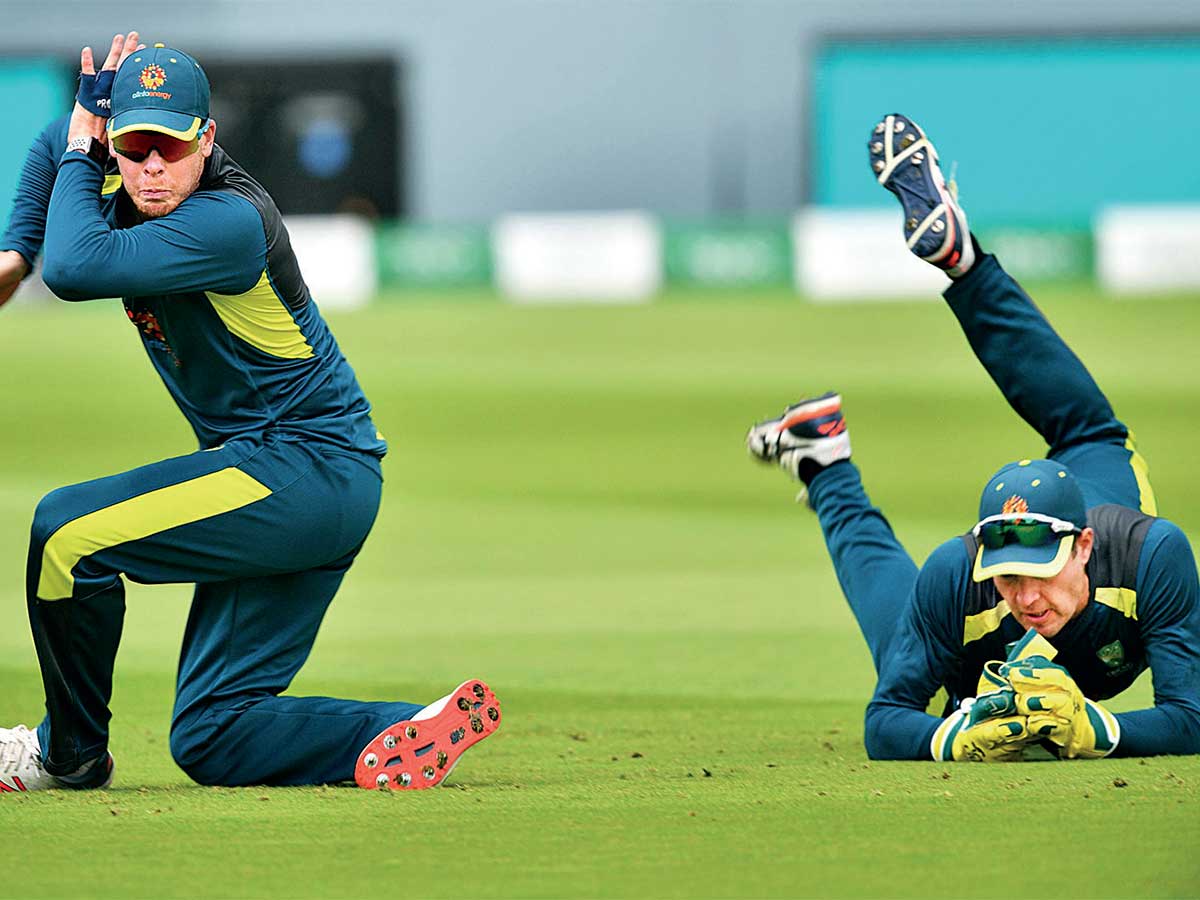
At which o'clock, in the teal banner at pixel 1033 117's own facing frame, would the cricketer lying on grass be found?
The cricketer lying on grass is roughly at 12 o'clock from the teal banner.

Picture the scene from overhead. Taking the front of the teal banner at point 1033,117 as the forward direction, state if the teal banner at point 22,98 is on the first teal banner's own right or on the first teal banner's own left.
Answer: on the first teal banner's own right

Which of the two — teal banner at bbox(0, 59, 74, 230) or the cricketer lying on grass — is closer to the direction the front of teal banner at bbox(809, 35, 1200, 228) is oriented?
the cricketer lying on grass

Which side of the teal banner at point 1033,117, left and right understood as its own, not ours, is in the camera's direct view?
front
